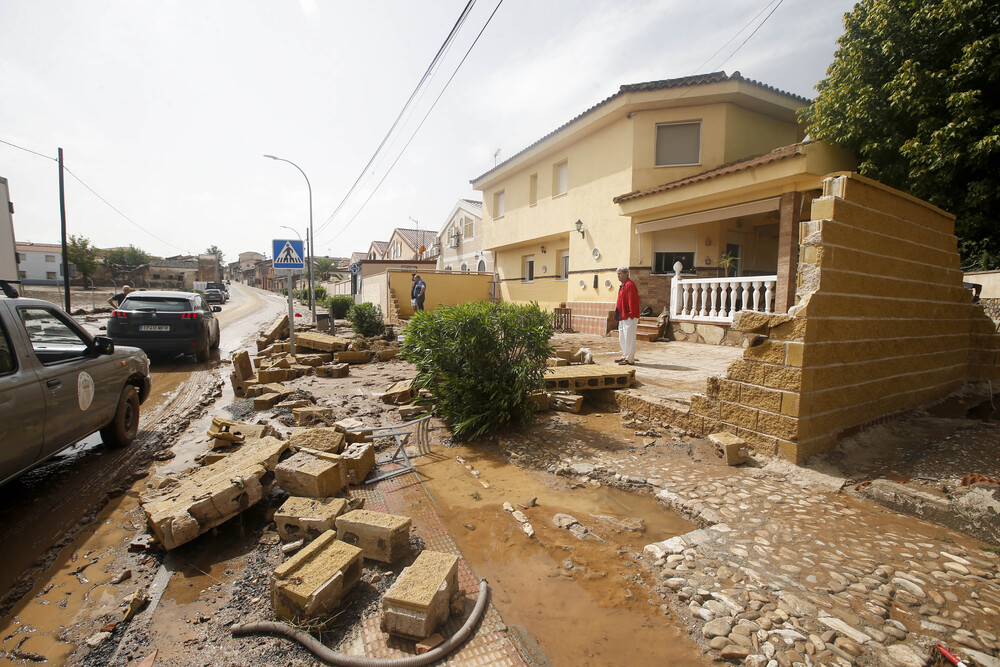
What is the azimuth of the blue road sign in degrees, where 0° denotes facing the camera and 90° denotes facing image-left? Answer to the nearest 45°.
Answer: approximately 0°

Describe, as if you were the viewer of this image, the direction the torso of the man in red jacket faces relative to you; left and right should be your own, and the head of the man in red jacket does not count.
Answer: facing to the left of the viewer

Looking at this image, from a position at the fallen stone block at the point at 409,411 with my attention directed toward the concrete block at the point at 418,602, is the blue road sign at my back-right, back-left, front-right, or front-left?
back-right

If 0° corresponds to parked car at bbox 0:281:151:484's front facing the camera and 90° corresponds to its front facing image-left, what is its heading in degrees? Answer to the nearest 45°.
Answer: approximately 225°

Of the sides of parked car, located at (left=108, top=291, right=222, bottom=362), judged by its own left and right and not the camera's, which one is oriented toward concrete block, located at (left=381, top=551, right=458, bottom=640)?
back

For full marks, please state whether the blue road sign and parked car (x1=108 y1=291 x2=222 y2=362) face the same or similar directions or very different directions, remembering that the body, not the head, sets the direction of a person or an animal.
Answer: very different directions

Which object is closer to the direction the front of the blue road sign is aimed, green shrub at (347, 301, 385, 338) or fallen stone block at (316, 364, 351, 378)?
the fallen stone block

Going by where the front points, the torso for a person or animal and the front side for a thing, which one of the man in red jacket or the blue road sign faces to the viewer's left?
the man in red jacket

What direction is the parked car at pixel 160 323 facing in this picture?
away from the camera

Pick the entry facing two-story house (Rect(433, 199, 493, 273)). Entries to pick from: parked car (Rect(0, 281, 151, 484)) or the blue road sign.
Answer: the parked car

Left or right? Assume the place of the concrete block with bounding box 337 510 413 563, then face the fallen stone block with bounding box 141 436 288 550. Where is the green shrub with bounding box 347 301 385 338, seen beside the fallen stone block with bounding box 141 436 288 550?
right

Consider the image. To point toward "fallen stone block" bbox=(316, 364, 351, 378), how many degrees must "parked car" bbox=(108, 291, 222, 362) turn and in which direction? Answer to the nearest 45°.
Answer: approximately 135° to its right

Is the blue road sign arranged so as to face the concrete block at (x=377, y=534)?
yes

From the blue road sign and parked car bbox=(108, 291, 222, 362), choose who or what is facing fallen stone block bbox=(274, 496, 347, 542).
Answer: the blue road sign
